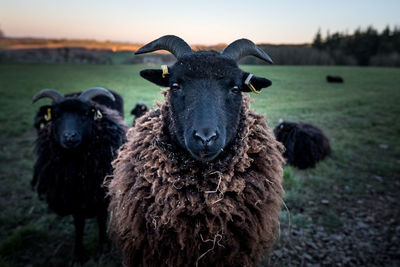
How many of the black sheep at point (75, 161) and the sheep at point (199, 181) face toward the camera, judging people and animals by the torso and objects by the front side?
2

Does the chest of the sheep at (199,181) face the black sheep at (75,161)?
no

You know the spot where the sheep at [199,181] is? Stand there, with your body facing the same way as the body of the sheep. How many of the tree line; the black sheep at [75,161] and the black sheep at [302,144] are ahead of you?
0

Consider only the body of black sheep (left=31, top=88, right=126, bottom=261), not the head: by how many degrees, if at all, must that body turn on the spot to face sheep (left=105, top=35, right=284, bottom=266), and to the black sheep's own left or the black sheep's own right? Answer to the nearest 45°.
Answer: approximately 45° to the black sheep's own left

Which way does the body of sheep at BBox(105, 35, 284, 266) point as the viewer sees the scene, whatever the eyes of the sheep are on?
toward the camera

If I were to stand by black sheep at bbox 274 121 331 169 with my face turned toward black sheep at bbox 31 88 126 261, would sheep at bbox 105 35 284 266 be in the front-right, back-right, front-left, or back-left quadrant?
front-left

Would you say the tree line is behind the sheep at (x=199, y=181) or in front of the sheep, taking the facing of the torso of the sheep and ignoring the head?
behind

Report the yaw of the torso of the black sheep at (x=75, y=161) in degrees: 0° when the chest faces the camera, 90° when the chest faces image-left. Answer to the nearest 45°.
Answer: approximately 0°

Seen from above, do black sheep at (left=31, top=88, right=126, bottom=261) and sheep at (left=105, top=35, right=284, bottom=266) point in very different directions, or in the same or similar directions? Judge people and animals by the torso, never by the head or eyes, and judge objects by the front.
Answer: same or similar directions
